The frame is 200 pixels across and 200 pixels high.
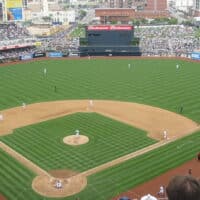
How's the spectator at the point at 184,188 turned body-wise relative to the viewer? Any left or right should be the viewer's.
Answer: facing away from the viewer

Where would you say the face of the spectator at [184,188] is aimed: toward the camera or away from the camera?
away from the camera
